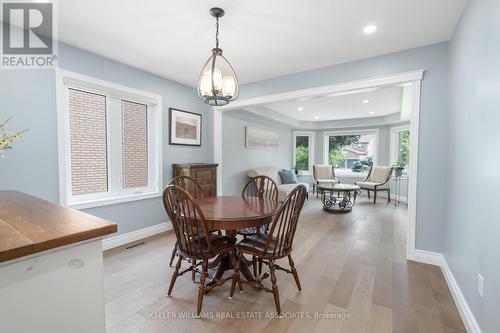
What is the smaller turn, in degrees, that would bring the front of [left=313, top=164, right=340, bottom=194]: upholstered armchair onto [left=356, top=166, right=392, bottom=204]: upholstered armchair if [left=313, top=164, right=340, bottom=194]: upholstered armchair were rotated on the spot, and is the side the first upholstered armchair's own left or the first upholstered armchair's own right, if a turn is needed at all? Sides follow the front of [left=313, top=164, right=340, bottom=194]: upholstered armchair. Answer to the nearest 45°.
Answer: approximately 45° to the first upholstered armchair's own left

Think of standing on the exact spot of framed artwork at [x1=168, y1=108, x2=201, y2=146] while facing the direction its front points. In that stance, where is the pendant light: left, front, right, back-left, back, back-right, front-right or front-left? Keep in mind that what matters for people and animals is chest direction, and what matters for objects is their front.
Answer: front-right

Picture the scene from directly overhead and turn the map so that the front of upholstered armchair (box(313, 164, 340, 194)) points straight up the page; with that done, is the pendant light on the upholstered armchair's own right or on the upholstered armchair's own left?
on the upholstered armchair's own right

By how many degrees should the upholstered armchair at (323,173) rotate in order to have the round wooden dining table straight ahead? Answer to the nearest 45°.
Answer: approximately 45° to its right

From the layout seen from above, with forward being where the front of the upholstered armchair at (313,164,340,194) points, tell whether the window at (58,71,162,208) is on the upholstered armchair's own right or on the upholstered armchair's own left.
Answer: on the upholstered armchair's own right

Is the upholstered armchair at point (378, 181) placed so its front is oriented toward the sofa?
yes

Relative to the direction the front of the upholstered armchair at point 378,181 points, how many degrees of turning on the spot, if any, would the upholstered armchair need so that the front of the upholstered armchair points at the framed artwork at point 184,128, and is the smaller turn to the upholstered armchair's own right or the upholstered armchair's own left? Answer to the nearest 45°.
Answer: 0° — it already faces it

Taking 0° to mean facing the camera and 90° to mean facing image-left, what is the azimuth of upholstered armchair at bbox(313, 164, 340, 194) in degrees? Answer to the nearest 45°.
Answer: approximately 315°

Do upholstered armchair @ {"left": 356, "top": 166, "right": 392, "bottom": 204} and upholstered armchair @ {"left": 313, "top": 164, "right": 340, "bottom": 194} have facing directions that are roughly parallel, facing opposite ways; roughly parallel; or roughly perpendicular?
roughly perpendicular
